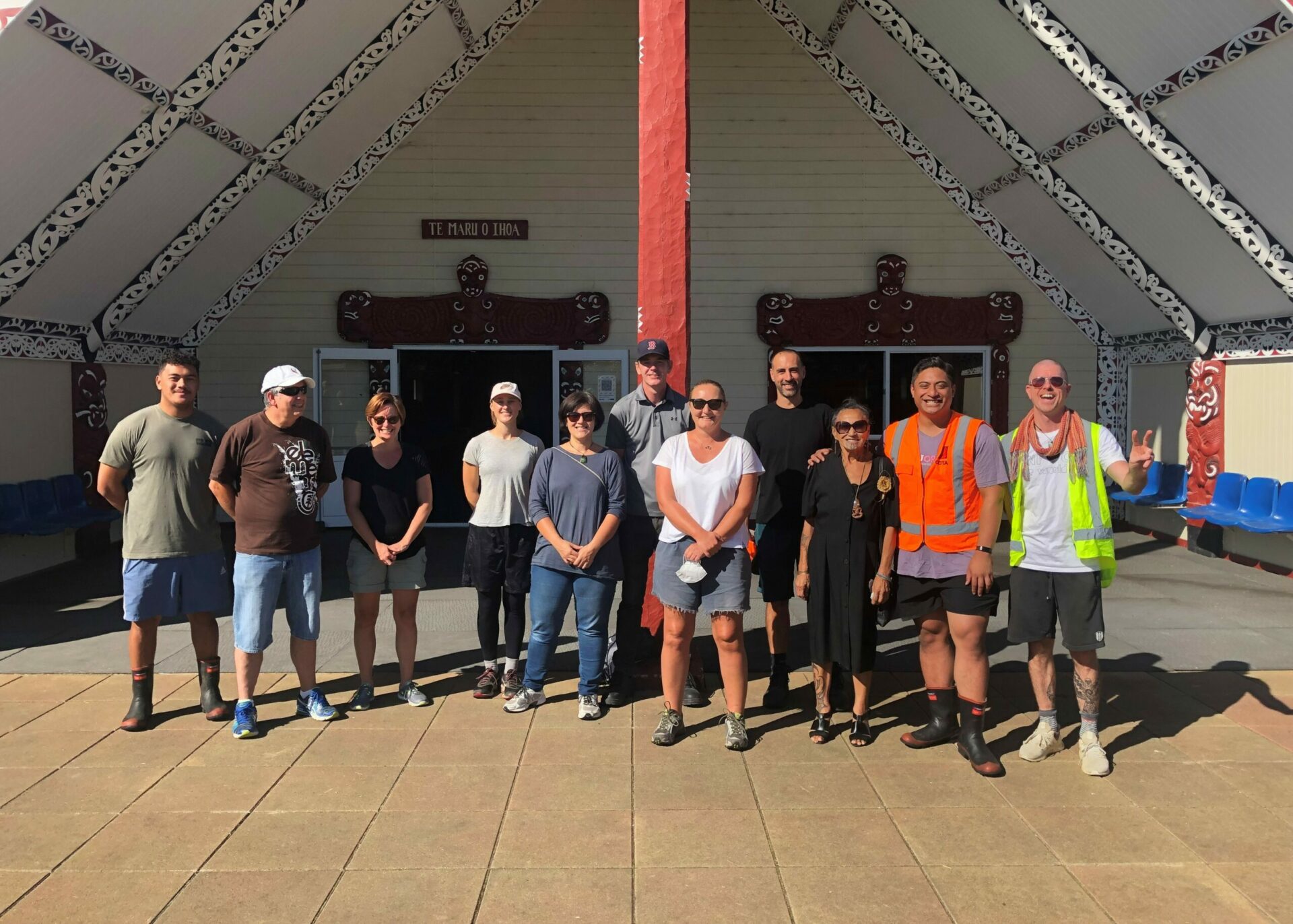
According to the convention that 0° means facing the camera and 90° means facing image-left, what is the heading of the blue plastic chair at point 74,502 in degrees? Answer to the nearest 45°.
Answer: approximately 315°

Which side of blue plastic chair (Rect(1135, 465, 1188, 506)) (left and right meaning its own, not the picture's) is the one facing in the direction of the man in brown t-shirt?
front

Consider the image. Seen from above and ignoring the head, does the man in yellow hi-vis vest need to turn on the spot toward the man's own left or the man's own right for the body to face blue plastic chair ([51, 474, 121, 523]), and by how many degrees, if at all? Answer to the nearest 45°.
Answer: approximately 90° to the man's own right

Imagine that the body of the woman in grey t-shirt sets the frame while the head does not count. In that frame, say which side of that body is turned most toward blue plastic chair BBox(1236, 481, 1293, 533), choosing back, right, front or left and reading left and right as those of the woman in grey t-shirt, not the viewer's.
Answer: left

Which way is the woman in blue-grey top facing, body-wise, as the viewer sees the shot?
toward the camera

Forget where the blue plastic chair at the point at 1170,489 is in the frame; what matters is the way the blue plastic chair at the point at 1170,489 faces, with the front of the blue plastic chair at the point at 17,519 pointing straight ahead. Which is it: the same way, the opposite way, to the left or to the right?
the opposite way

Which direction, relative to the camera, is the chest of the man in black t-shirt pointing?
toward the camera

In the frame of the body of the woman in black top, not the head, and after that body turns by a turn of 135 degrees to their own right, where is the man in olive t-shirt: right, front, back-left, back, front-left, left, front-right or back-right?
front-left
